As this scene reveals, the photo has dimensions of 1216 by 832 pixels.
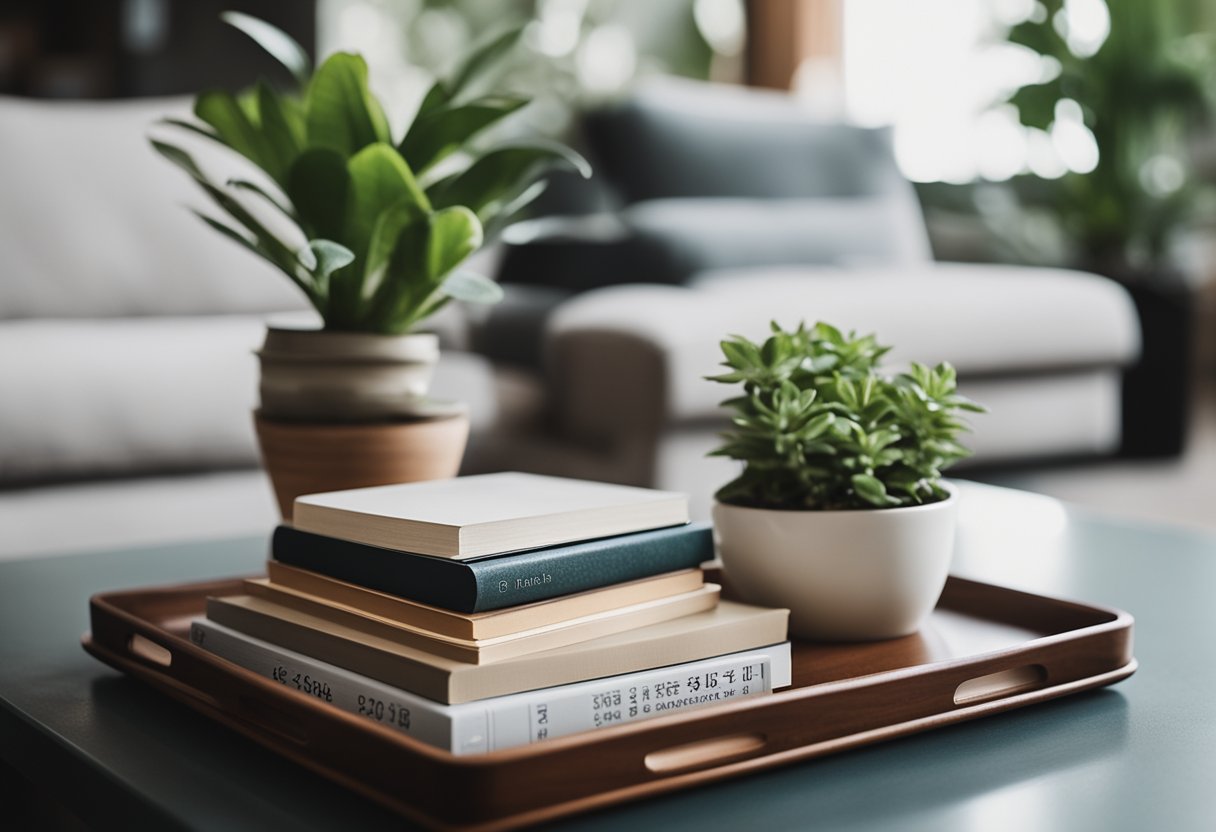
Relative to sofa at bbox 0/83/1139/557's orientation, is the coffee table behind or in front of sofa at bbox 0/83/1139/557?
in front

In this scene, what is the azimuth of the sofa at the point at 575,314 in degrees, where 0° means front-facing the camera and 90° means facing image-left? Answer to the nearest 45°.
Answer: approximately 0°

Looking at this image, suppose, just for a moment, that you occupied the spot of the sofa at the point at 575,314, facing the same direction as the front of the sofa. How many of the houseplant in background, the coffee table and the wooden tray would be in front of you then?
2

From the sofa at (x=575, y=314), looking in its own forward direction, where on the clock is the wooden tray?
The wooden tray is roughly at 12 o'clock from the sofa.

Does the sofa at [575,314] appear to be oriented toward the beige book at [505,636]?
yes

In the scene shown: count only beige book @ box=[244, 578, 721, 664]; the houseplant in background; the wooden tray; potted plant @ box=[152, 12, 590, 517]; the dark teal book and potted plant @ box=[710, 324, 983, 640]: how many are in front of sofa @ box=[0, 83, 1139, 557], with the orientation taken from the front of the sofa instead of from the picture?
5

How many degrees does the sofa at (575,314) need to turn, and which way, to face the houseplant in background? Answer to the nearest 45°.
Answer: approximately 135° to its left

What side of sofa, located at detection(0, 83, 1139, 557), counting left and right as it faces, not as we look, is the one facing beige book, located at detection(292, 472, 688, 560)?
front

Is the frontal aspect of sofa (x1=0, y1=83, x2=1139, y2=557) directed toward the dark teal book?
yes

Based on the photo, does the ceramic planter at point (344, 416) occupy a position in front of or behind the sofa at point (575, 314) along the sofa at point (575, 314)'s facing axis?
in front

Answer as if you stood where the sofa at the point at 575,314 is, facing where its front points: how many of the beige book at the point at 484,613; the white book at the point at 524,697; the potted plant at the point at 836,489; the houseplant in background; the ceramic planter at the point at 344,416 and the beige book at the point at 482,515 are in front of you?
5

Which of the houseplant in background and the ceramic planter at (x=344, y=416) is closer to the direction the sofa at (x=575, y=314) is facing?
the ceramic planter
